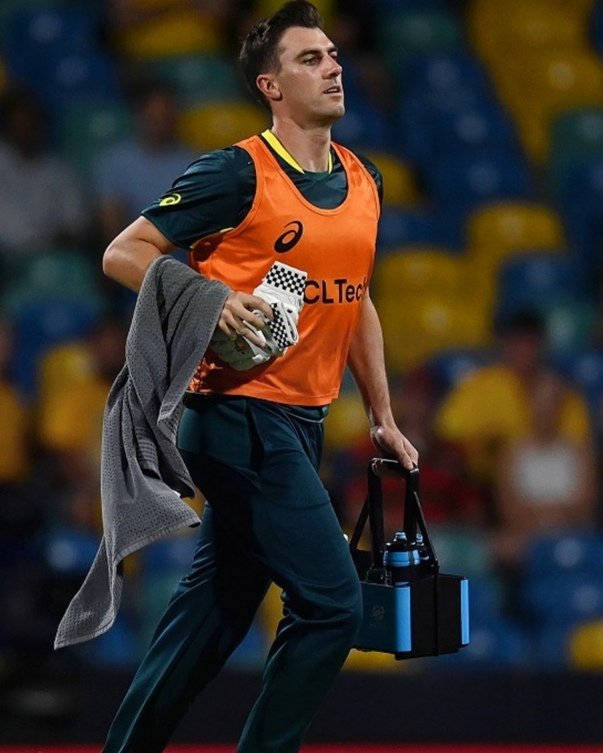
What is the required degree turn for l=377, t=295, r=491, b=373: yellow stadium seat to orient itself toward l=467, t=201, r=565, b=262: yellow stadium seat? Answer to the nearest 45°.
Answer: approximately 135° to its left

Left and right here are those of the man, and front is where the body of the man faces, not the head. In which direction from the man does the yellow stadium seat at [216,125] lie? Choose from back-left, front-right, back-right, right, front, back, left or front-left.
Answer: back-left

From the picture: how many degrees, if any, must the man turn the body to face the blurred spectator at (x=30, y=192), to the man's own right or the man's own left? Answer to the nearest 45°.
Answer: approximately 135° to the man's own left

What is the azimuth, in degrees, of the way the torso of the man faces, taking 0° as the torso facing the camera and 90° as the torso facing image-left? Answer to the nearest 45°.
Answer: approximately 315°

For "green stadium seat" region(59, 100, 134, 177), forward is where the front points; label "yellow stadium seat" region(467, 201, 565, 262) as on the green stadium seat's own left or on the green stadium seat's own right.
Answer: on the green stadium seat's own left

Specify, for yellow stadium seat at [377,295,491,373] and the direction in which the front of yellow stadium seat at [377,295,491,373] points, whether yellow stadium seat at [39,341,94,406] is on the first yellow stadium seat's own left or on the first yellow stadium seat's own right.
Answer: on the first yellow stadium seat's own right

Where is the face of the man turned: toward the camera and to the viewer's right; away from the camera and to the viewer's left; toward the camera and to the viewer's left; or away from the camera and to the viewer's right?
toward the camera and to the viewer's right

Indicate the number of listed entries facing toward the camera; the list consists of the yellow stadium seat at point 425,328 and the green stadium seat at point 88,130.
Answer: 2

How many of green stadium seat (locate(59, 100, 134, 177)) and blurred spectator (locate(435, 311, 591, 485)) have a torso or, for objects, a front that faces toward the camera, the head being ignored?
2

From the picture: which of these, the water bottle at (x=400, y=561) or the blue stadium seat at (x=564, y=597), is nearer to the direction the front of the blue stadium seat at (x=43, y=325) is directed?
the water bottle
